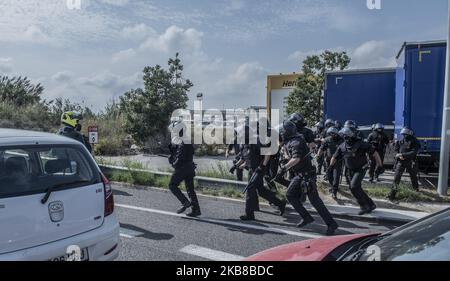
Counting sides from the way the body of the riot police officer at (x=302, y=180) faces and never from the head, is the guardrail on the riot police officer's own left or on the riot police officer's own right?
on the riot police officer's own right

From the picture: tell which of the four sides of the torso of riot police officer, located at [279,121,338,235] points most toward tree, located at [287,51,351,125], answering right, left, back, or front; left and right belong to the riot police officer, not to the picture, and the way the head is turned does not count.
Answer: right

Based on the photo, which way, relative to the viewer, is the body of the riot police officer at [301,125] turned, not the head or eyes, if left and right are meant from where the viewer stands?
facing to the left of the viewer

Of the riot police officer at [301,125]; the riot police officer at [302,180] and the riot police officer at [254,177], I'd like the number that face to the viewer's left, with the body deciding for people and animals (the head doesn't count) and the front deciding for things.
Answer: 3

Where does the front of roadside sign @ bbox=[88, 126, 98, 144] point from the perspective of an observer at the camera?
facing the viewer

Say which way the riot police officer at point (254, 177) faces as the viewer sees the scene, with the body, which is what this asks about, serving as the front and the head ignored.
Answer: to the viewer's left

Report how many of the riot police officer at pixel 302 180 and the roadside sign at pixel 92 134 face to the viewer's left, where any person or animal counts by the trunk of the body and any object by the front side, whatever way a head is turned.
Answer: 1

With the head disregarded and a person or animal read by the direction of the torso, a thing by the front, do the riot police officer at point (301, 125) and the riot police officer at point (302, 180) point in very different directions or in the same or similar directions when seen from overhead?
same or similar directions

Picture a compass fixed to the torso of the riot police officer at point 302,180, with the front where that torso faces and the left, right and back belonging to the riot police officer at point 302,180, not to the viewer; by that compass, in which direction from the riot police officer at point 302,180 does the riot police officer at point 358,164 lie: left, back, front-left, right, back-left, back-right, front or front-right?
back-right

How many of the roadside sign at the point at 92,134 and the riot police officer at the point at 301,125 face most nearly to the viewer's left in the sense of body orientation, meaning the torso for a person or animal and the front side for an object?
1

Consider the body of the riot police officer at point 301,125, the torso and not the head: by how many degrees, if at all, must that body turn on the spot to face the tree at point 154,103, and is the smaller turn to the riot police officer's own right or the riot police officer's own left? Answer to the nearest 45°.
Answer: approximately 45° to the riot police officer's own right

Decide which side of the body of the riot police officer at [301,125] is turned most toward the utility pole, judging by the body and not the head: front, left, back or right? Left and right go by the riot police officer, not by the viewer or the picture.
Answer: back

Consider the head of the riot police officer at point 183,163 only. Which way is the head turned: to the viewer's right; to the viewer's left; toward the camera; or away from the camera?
to the viewer's left

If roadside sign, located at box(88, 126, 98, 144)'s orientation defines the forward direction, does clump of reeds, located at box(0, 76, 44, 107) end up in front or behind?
behind

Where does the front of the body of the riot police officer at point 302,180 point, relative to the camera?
to the viewer's left

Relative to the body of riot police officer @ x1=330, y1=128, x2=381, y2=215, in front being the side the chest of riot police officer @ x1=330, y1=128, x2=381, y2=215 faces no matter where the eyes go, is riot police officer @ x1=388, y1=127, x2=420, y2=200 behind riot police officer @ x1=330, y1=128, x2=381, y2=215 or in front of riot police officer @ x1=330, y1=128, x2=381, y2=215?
behind

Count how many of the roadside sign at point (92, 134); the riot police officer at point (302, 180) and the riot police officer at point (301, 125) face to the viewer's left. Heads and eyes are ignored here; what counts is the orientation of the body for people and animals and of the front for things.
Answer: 2
